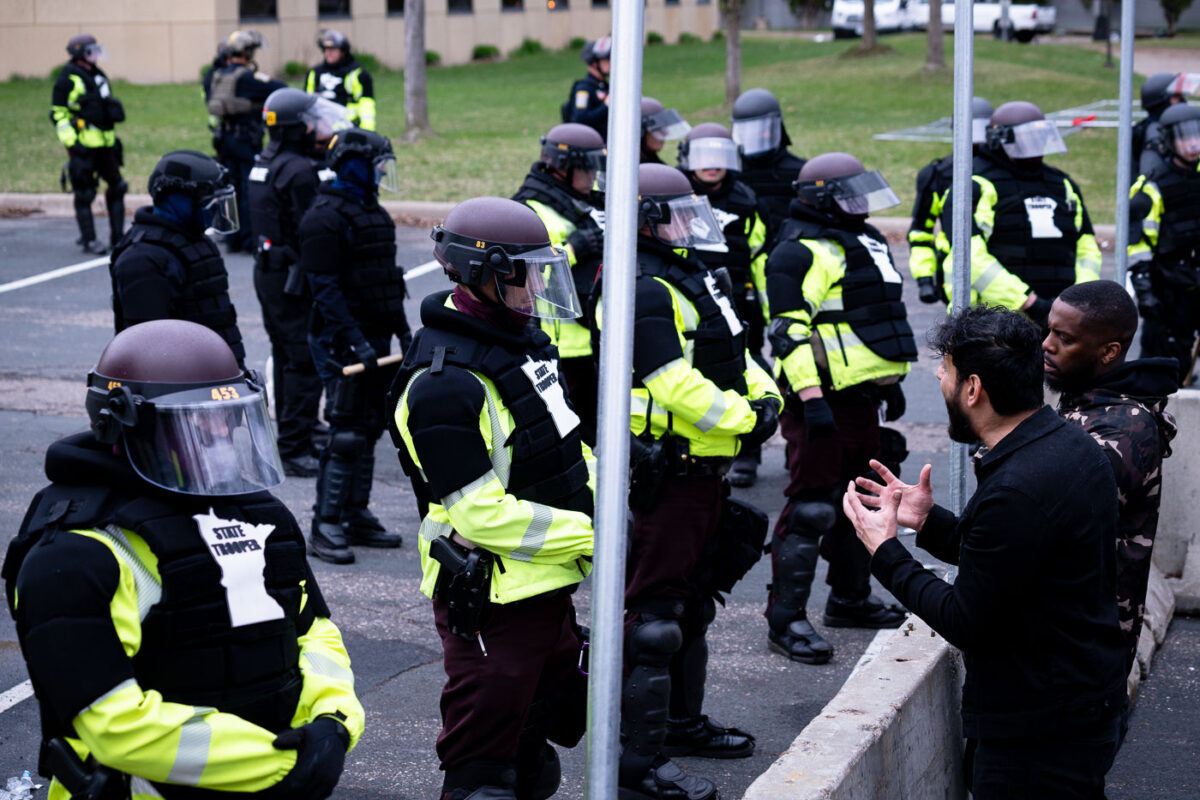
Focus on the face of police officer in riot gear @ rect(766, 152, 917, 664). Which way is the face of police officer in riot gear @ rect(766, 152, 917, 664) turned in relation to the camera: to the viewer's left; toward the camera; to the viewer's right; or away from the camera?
to the viewer's right

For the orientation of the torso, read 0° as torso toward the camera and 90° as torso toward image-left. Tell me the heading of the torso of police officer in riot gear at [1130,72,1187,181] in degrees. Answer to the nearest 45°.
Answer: approximately 270°

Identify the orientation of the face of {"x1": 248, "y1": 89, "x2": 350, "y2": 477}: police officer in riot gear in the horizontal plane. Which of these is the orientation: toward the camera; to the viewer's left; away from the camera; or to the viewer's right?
to the viewer's right

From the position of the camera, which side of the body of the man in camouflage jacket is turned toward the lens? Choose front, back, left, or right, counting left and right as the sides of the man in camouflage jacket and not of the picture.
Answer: left

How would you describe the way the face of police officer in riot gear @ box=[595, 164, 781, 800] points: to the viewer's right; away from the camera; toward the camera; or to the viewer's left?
to the viewer's right

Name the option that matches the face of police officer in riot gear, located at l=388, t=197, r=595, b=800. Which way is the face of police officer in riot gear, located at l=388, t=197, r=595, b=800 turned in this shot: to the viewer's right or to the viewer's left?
to the viewer's right

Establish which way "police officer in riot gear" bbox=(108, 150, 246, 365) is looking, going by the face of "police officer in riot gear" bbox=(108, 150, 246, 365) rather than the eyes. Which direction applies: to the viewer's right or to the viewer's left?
to the viewer's right

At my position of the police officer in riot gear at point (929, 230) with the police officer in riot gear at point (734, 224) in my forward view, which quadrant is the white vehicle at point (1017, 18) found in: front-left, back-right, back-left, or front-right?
back-right

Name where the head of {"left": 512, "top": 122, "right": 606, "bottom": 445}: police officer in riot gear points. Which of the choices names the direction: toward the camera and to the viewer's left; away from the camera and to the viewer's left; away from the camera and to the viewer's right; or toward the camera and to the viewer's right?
toward the camera and to the viewer's right

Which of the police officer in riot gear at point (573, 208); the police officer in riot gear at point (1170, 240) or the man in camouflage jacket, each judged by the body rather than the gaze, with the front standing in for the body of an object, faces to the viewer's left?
the man in camouflage jacket
